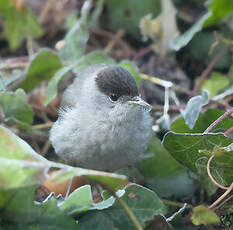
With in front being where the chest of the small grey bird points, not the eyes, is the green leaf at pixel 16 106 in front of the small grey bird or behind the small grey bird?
behind

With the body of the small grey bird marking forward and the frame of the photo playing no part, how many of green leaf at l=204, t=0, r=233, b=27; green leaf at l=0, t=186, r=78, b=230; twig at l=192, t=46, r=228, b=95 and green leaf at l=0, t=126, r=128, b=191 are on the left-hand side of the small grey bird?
2

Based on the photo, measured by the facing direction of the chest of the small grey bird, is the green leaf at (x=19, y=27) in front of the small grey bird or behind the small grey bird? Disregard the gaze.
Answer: behind

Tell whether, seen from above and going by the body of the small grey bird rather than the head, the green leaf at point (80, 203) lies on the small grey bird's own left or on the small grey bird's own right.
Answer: on the small grey bird's own right

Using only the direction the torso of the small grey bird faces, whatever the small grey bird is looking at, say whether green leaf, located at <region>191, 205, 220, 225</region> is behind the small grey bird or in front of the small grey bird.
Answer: in front

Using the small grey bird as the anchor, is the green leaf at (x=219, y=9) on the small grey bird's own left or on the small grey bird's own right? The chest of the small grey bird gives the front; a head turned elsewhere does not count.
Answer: on the small grey bird's own left

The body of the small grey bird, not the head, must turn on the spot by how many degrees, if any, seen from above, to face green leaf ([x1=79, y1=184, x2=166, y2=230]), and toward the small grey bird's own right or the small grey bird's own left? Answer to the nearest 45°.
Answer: approximately 45° to the small grey bird's own right

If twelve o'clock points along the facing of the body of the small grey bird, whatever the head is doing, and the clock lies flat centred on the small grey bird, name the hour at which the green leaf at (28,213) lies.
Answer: The green leaf is roughly at 2 o'clock from the small grey bird.

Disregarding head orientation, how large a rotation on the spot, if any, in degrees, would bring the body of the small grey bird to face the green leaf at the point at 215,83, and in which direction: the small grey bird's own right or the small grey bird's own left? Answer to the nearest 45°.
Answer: approximately 90° to the small grey bird's own left

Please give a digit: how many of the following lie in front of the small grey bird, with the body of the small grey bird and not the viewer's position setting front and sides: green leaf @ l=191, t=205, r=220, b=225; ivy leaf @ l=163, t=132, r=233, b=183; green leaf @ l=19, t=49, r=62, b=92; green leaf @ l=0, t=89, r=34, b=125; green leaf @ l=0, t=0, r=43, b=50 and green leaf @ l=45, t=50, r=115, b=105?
2

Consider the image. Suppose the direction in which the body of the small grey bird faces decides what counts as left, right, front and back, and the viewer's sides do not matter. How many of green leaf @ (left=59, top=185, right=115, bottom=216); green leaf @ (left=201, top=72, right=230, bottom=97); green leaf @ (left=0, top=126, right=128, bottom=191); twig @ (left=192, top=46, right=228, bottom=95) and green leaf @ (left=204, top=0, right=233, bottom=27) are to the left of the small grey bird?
3

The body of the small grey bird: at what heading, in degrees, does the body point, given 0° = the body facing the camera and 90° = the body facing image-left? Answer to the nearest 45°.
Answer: approximately 315°

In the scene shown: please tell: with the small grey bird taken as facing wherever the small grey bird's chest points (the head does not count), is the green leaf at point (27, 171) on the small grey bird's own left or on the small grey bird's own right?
on the small grey bird's own right
